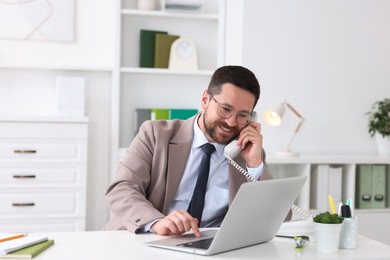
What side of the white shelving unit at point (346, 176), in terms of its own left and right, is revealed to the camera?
front

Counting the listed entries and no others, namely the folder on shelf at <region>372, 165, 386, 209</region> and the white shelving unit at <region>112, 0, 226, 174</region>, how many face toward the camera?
2

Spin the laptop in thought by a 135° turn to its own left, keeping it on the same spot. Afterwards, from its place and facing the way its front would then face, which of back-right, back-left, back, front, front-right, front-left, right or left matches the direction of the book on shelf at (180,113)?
back

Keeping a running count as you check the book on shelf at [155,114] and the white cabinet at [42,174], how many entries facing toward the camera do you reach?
2

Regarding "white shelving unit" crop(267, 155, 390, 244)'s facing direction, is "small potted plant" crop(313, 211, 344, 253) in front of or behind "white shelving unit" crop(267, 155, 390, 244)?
in front

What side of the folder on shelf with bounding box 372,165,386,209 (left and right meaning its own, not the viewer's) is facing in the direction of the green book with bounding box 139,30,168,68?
right

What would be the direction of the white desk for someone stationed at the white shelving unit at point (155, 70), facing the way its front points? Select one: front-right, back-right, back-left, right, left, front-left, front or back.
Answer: front

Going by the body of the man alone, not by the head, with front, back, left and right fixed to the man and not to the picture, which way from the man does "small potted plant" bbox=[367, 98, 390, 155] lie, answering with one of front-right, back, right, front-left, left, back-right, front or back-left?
left

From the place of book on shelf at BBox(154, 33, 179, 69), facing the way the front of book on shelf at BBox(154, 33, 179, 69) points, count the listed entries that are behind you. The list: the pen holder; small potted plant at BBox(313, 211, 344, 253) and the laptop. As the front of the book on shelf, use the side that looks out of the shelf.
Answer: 0

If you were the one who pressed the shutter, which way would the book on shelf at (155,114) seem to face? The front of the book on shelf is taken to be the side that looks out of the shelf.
facing the viewer

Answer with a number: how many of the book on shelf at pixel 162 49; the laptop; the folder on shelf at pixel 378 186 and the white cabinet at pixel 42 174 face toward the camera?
3

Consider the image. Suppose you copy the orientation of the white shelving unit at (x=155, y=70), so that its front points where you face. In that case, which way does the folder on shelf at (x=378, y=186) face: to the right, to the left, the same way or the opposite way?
the same way

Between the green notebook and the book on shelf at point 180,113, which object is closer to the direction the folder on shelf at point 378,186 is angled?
the green notebook

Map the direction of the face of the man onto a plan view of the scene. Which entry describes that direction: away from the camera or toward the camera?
toward the camera

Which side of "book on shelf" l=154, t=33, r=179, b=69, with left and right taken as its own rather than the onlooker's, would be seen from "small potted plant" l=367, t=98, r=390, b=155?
left

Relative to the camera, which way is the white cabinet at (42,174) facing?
toward the camera
